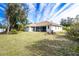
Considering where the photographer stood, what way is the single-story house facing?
facing the viewer and to the left of the viewer

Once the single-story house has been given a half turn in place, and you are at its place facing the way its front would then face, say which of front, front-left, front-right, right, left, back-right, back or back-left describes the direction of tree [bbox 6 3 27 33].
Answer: back-left

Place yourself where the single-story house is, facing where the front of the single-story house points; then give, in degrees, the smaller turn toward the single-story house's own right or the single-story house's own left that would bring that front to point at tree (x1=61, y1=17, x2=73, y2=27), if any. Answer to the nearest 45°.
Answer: approximately 135° to the single-story house's own left
